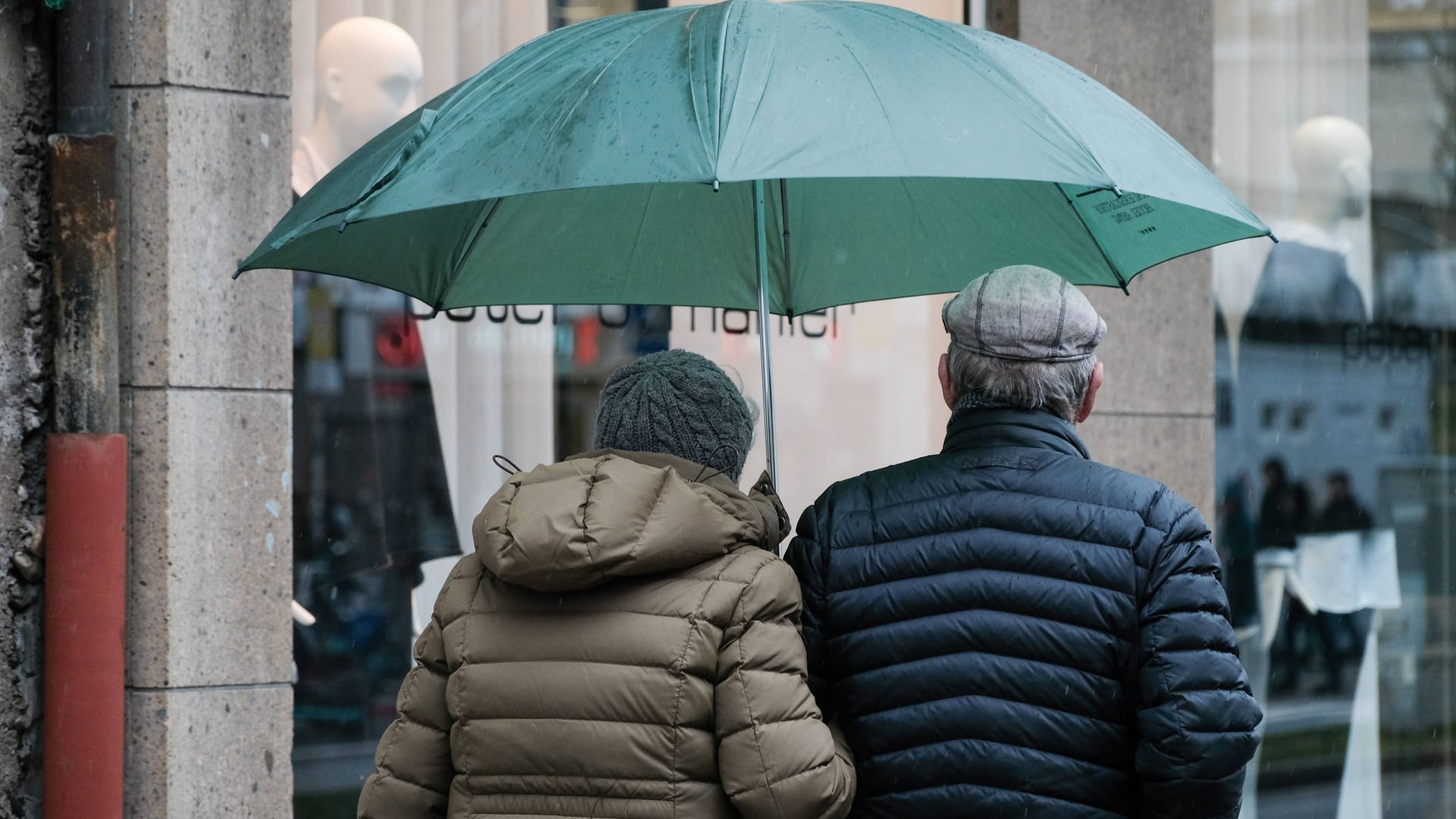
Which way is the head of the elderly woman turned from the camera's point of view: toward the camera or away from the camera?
away from the camera

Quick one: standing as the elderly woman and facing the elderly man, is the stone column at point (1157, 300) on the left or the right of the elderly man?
left

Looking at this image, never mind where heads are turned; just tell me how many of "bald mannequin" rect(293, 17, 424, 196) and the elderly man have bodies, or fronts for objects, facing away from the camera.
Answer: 1

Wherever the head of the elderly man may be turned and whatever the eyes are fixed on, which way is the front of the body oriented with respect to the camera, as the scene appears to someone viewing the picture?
away from the camera

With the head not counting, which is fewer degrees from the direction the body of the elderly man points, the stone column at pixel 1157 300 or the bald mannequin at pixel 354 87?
the stone column

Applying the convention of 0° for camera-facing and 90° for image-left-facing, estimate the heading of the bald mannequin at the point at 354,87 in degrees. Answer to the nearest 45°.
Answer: approximately 315°

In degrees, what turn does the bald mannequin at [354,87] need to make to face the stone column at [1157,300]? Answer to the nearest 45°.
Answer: approximately 45° to its left

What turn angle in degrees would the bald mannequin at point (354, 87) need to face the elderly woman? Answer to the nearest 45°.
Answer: approximately 45° to its right

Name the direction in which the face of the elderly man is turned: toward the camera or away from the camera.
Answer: away from the camera

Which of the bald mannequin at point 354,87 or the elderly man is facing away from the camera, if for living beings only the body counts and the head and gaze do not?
the elderly man

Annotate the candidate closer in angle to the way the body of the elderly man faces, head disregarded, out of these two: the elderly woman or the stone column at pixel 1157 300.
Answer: the stone column
